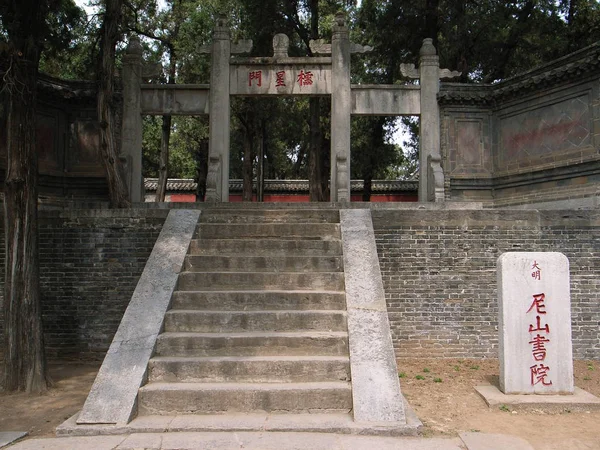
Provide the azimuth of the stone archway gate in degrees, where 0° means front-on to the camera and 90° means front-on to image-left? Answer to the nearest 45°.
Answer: approximately 0°

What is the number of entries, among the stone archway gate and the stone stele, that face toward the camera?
2

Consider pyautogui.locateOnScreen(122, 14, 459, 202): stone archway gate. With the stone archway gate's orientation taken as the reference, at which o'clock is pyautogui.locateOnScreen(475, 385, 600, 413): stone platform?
The stone platform is roughly at 11 o'clock from the stone archway gate.

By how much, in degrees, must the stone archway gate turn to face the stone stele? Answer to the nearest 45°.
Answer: approximately 45° to its left

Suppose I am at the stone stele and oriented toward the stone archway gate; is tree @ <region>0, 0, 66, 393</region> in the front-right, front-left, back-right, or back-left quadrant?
front-left

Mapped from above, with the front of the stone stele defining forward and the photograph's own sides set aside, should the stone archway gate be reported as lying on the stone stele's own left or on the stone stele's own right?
on the stone stele's own right

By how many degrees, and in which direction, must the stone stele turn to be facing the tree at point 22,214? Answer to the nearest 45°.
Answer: approximately 90° to its right

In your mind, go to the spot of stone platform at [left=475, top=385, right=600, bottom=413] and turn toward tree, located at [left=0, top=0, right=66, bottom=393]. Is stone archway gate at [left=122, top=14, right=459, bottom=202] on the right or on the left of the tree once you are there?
right

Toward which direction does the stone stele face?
toward the camera

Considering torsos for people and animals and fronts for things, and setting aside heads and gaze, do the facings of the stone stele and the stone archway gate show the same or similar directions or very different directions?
same or similar directions
